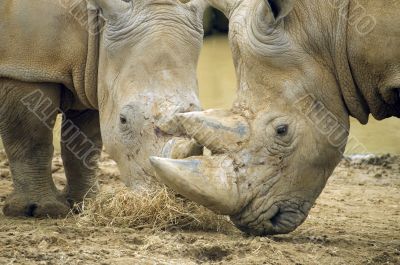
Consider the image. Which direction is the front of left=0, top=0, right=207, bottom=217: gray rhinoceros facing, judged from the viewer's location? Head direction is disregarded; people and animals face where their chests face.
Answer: facing the viewer and to the right of the viewer

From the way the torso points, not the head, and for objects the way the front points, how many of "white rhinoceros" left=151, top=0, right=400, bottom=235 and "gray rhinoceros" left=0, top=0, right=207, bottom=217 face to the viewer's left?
1

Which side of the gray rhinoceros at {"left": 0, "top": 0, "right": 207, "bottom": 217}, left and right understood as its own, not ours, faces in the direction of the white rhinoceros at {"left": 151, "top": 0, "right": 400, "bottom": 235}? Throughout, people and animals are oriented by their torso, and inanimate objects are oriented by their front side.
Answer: front

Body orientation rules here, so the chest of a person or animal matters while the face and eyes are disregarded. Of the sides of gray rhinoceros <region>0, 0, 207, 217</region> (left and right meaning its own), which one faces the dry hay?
front

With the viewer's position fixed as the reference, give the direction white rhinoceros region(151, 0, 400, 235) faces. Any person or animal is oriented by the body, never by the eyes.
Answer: facing to the left of the viewer
